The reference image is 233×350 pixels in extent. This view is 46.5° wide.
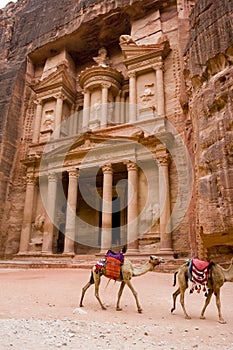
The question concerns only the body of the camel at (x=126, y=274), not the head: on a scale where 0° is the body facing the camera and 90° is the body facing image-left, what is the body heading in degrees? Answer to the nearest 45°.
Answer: approximately 270°
